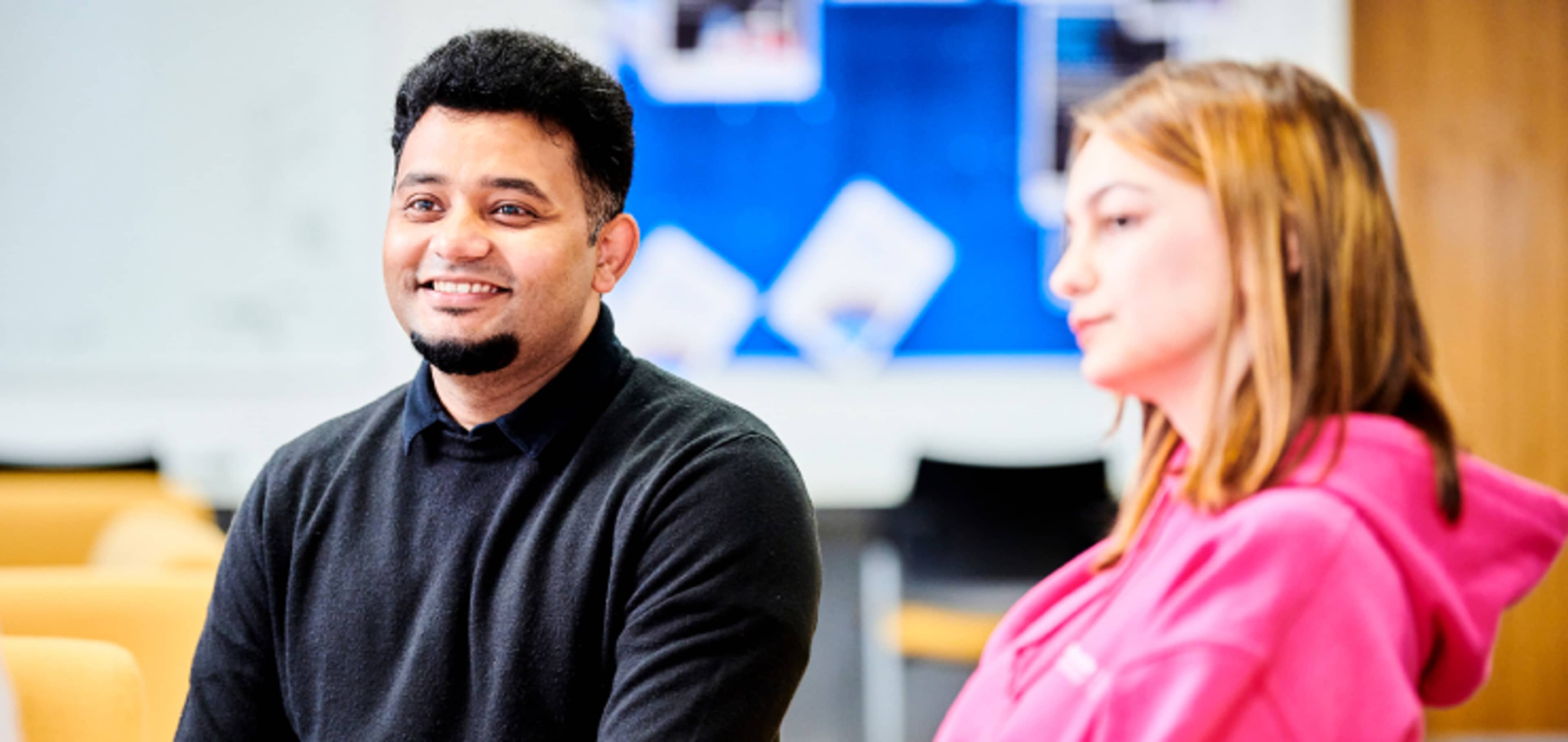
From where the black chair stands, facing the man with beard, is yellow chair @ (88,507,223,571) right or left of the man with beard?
right

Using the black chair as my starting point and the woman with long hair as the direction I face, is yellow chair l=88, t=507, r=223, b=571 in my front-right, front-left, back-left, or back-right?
front-right

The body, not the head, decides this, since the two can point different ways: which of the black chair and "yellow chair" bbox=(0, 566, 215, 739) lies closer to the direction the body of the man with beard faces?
the yellow chair

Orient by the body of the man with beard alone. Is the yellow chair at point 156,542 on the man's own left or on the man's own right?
on the man's own right

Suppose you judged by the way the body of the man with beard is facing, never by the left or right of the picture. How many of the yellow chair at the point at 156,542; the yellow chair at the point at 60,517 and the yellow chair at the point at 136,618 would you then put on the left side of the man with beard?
0

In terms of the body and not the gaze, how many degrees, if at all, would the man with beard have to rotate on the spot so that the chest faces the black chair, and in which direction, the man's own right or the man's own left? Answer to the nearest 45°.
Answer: approximately 180°

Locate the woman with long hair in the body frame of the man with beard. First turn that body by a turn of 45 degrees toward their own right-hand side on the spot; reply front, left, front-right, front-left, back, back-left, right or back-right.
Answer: back-left

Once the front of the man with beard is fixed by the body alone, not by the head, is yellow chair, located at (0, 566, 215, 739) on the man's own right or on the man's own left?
on the man's own right

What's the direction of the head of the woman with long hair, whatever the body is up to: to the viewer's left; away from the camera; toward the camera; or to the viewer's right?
to the viewer's left

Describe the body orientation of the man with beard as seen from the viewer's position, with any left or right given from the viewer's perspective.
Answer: facing the viewer and to the left of the viewer

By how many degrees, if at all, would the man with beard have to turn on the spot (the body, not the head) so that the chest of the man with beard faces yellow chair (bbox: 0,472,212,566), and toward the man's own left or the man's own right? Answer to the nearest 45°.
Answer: approximately 90° to the man's own right

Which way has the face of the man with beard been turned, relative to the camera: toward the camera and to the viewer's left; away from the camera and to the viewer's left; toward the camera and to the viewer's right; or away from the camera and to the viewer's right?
toward the camera and to the viewer's left
